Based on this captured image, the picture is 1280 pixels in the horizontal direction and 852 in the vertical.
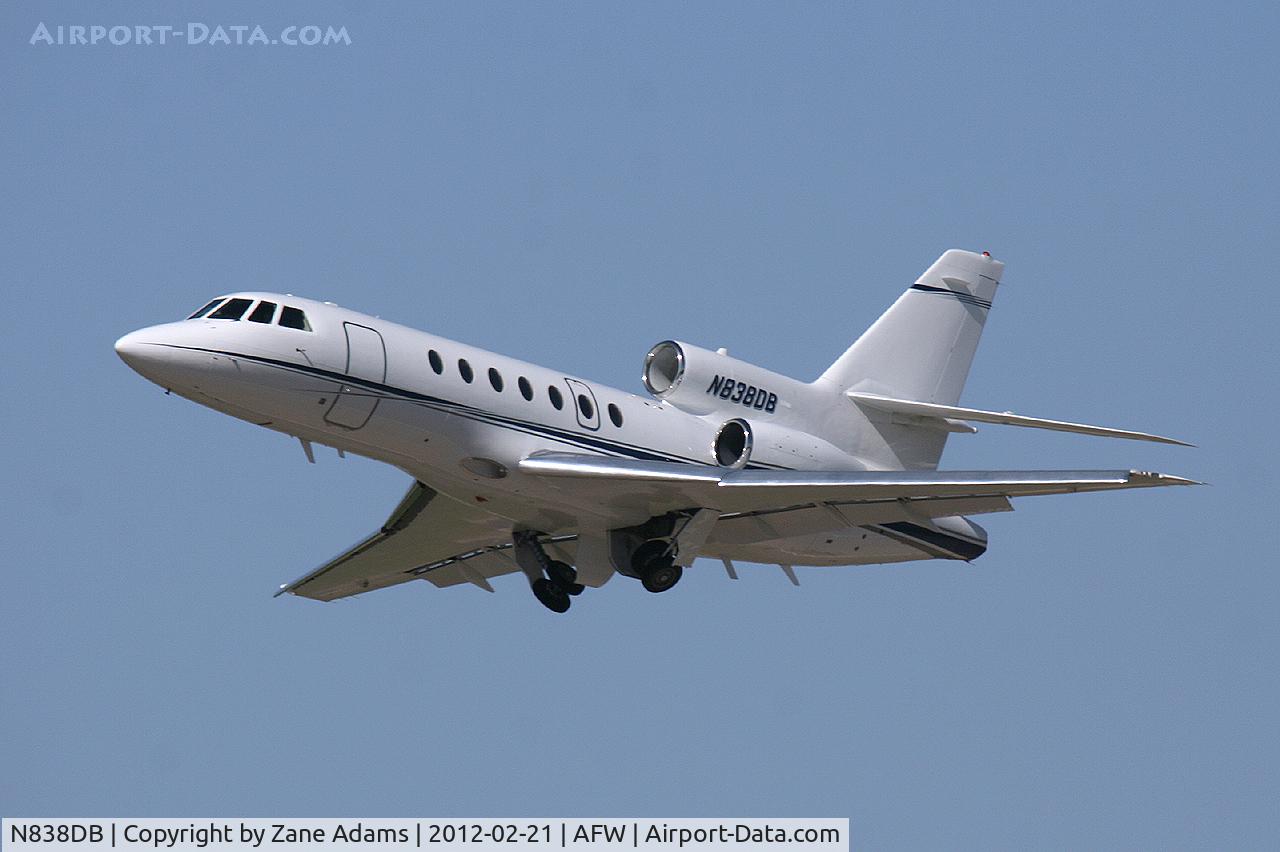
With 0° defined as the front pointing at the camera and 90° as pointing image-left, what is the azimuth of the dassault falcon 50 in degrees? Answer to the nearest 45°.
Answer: approximately 45°
